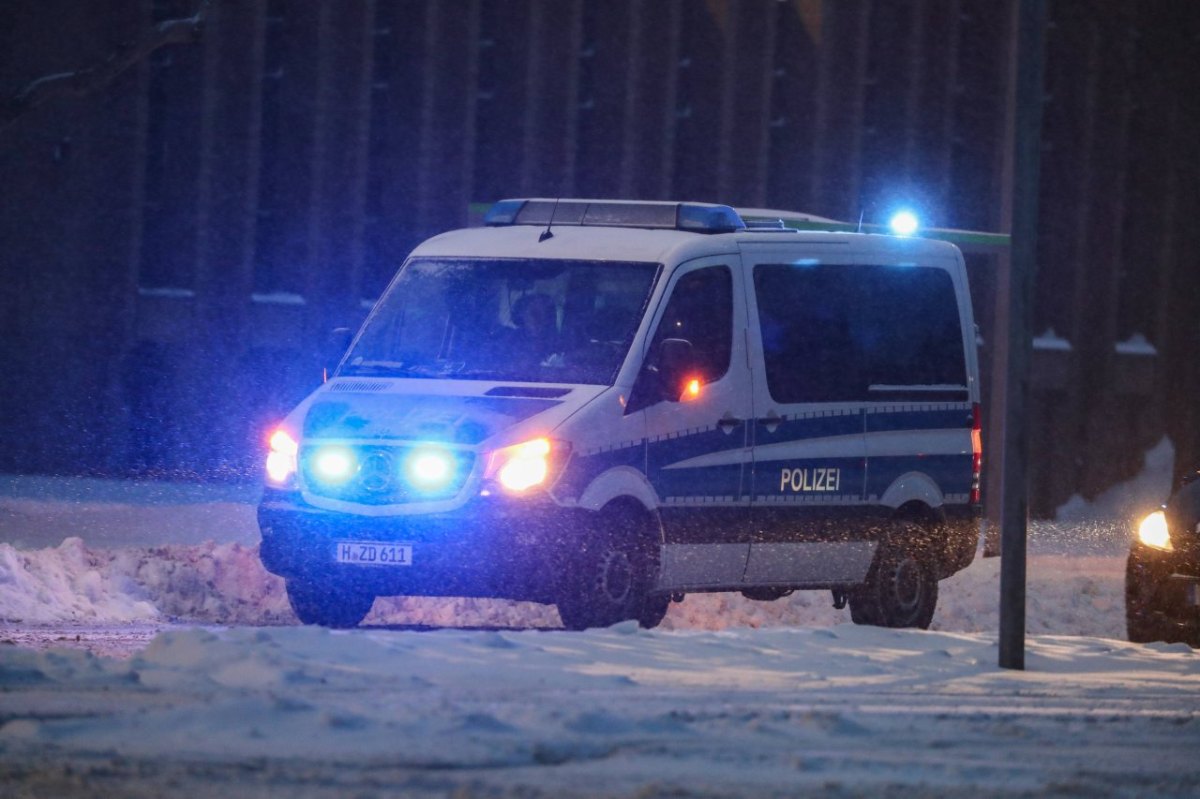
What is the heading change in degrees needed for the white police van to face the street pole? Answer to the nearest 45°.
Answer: approximately 90° to its left

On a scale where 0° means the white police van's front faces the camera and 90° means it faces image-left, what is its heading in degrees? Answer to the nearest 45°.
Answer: approximately 45°

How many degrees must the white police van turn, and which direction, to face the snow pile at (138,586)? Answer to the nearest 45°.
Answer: approximately 90° to its right

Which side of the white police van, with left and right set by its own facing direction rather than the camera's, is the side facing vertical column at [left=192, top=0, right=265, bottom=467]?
right

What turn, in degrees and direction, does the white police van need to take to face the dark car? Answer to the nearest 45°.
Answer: approximately 135° to its left

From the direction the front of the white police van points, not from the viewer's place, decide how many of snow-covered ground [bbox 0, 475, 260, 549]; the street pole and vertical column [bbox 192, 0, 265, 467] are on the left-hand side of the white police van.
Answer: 1

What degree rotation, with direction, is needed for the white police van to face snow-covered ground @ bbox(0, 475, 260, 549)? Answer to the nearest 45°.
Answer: approximately 90° to its right

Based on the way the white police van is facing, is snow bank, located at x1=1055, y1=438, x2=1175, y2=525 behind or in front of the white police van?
behind
